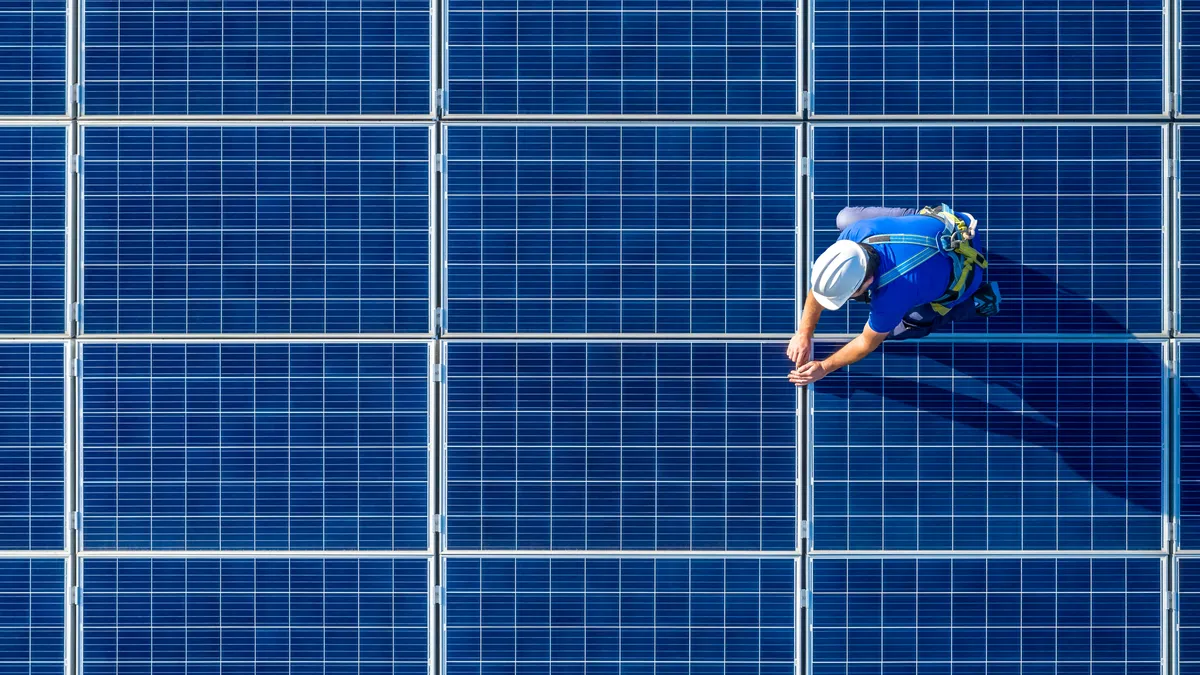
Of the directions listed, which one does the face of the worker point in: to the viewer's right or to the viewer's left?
to the viewer's left

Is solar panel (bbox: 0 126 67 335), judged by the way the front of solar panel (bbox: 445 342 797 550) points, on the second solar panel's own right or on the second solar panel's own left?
on the second solar panel's own right

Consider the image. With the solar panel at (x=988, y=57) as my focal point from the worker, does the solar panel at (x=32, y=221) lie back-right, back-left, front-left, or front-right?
back-left

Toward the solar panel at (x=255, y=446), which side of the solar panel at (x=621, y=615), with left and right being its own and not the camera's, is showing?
right

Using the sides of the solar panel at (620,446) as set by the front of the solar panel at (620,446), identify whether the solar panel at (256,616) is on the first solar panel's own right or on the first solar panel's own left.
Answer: on the first solar panel's own right

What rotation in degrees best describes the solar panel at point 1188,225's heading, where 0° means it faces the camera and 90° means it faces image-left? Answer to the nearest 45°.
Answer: approximately 0°

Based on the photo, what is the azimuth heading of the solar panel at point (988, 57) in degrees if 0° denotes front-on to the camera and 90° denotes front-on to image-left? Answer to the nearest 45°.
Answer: approximately 0°

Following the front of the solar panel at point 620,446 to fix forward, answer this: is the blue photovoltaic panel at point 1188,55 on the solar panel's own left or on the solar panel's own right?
on the solar panel's own left
